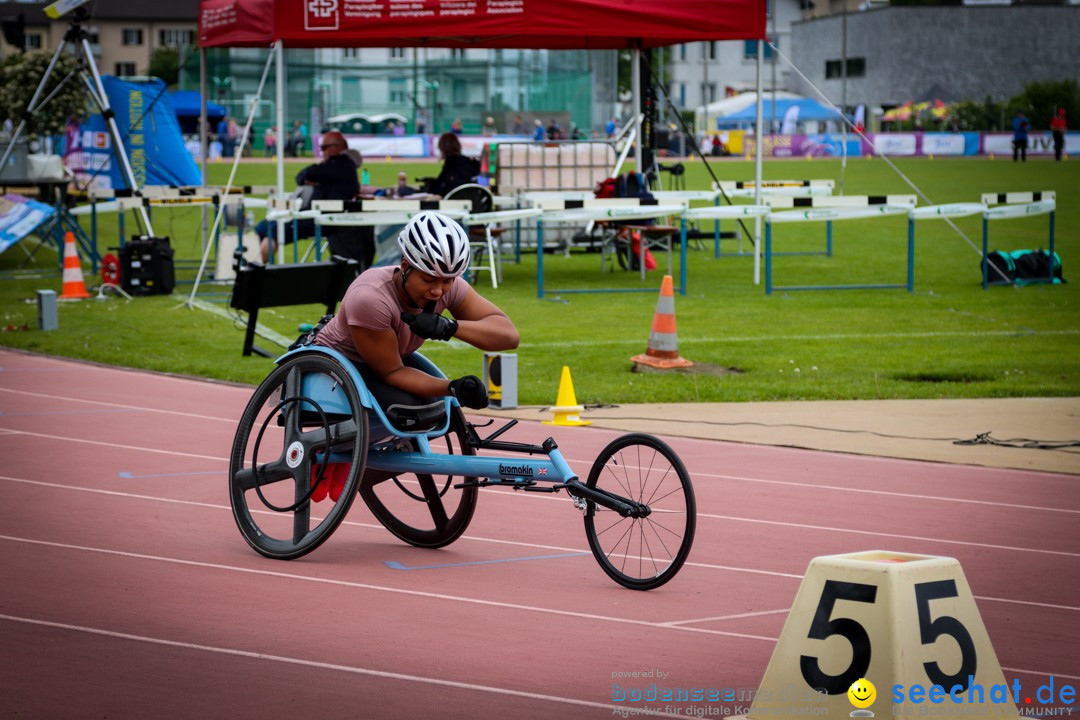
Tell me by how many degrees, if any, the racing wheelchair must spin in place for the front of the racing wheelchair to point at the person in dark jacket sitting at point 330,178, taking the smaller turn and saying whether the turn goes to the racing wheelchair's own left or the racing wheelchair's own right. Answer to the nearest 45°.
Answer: approximately 135° to the racing wheelchair's own left

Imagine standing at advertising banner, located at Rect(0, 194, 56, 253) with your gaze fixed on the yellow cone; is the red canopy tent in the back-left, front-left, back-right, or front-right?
front-left

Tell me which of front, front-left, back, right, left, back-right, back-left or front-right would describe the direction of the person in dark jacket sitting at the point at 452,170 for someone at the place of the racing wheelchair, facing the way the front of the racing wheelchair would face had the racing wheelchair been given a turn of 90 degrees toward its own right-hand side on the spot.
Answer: back-right

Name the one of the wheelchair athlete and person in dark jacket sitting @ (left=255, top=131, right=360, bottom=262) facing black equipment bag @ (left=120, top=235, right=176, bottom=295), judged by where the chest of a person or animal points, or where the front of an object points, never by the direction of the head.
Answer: the person in dark jacket sitting

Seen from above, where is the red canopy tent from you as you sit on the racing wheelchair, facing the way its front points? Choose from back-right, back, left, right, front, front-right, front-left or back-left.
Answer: back-left

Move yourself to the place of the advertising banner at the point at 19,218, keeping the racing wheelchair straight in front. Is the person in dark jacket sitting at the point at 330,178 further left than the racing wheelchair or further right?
left

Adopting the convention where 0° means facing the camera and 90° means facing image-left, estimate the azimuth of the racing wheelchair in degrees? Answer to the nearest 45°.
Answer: approximately 315°

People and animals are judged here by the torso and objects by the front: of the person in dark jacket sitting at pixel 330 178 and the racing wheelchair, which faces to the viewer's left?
the person in dark jacket sitting

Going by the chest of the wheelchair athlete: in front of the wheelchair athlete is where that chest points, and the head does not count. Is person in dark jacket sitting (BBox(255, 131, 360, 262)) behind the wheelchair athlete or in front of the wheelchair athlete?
behind

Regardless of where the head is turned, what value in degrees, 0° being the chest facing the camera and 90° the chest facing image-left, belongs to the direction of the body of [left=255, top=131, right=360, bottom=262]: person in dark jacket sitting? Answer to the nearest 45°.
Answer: approximately 90°

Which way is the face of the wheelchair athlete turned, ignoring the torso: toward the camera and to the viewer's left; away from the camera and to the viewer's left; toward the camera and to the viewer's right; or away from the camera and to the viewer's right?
toward the camera and to the viewer's right

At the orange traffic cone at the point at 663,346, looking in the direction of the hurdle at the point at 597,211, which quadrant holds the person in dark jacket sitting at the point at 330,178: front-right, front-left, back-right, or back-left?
front-left
